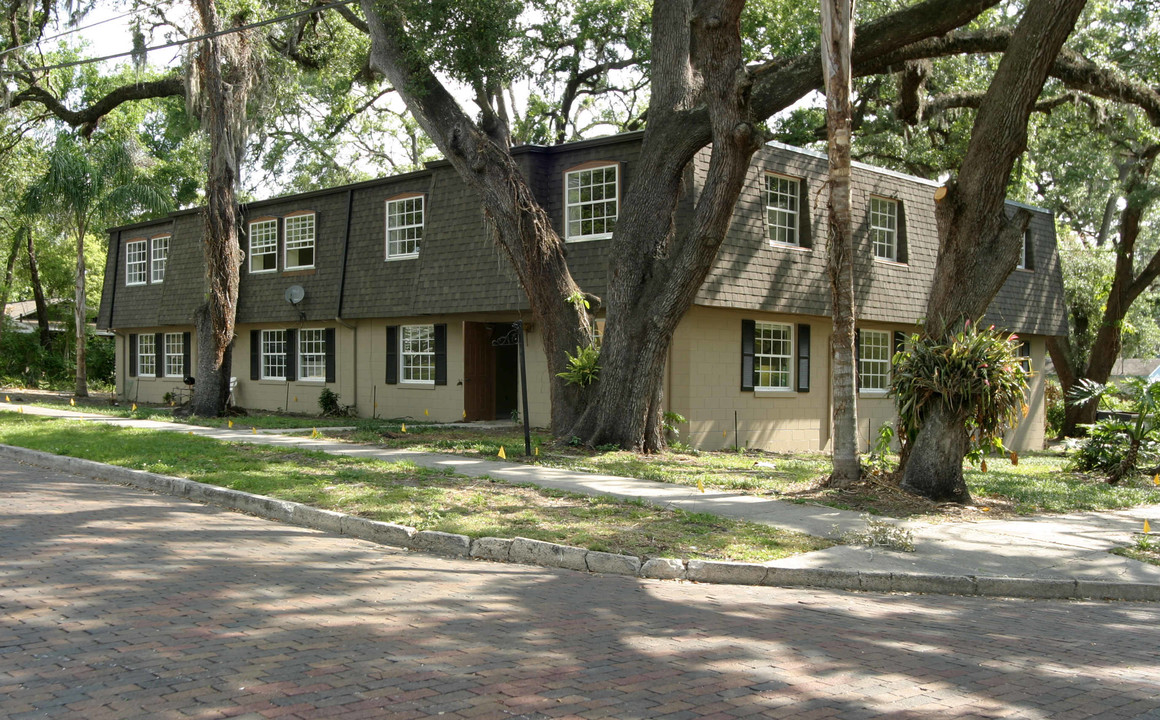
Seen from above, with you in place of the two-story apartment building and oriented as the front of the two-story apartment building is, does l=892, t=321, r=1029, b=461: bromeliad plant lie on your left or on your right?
on your left

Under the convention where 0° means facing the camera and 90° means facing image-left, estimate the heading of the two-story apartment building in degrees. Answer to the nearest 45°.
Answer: approximately 45°

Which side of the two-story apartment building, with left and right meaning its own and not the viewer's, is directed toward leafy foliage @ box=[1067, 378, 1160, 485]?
left
